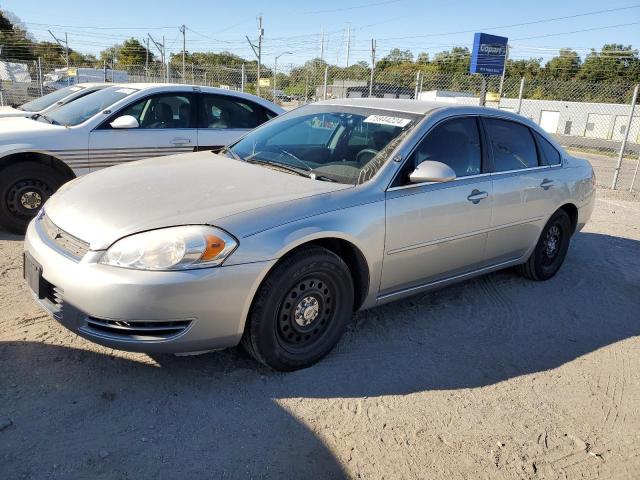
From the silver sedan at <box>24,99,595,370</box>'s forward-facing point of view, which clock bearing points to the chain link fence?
The chain link fence is roughly at 5 o'clock from the silver sedan.

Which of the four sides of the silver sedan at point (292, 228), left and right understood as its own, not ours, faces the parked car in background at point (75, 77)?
right

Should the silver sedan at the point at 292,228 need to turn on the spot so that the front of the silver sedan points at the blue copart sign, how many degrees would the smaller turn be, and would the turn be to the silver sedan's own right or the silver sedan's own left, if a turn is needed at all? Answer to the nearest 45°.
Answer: approximately 135° to the silver sedan's own right

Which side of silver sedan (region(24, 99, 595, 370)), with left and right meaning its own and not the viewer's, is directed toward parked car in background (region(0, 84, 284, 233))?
right

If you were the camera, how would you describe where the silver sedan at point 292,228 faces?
facing the viewer and to the left of the viewer
